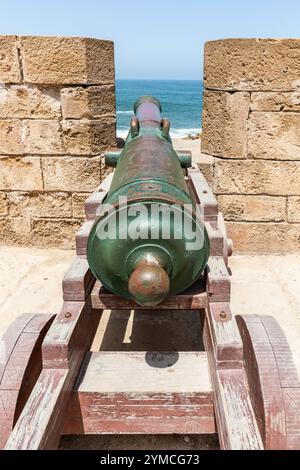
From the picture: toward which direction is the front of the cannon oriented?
away from the camera
